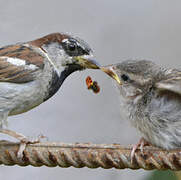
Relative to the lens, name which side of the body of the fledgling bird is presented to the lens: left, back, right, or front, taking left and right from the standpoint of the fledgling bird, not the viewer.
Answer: left

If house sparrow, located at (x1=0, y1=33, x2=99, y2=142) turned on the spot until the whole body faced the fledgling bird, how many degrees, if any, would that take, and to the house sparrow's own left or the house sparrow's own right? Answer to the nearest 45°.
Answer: approximately 45° to the house sparrow's own right

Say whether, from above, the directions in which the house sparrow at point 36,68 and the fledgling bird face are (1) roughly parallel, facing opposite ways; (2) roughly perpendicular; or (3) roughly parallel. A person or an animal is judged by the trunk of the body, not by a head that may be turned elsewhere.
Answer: roughly parallel, facing opposite ways

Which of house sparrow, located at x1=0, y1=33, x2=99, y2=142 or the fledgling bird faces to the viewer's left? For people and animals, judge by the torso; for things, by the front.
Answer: the fledgling bird

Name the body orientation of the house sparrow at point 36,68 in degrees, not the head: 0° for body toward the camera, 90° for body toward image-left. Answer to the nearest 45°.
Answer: approximately 270°

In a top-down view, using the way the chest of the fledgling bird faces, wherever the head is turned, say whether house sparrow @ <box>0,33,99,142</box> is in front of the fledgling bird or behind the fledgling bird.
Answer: in front

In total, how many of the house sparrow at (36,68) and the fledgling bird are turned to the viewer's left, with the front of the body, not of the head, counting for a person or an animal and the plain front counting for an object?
1
